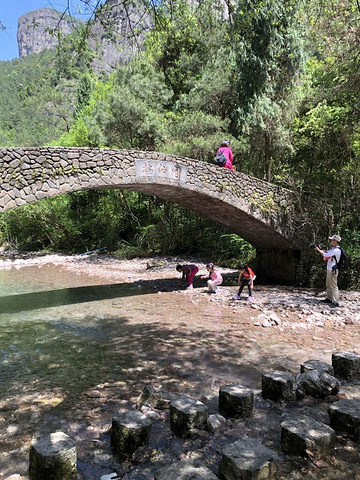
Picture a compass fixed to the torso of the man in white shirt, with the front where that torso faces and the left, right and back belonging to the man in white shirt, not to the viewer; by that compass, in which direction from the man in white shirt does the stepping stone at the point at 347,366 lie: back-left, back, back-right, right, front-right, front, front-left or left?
left

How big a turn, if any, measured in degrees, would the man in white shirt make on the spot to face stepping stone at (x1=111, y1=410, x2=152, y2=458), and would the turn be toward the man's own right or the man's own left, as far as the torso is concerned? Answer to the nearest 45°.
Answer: approximately 90° to the man's own left

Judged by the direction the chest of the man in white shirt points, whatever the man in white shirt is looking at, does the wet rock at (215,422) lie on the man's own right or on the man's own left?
on the man's own left

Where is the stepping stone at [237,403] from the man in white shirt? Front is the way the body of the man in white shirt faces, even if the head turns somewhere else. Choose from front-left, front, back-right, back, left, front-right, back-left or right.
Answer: left

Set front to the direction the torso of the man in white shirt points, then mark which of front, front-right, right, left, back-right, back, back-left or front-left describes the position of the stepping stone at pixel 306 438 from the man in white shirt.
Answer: left

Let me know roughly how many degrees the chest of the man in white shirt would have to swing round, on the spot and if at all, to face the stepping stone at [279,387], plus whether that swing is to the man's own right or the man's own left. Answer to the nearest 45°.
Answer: approximately 90° to the man's own left

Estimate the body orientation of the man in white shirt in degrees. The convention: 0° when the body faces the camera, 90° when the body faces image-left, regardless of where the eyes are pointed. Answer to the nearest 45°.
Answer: approximately 90°

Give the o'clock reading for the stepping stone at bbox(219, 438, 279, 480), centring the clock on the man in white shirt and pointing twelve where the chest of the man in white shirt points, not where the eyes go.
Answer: The stepping stone is roughly at 9 o'clock from the man in white shirt.

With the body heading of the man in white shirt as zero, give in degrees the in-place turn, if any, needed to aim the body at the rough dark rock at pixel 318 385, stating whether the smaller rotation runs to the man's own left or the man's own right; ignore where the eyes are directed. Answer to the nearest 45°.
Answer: approximately 90° to the man's own left

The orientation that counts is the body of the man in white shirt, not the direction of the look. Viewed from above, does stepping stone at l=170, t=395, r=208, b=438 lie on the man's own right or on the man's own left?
on the man's own left

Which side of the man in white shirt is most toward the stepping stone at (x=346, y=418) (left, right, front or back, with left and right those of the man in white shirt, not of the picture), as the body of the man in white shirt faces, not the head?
left

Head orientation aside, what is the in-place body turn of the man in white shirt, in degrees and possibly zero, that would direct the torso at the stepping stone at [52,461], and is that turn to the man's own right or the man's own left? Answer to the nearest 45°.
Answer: approximately 90° to the man's own left

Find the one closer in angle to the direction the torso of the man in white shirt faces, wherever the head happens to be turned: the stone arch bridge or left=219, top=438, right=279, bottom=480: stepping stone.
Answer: the stone arch bridge

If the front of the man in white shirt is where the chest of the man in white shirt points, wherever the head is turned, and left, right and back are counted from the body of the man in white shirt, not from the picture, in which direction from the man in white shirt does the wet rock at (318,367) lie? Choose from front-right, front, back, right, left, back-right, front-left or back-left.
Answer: left

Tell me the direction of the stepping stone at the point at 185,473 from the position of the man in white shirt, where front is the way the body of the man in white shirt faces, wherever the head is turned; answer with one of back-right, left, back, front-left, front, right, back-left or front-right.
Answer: left
